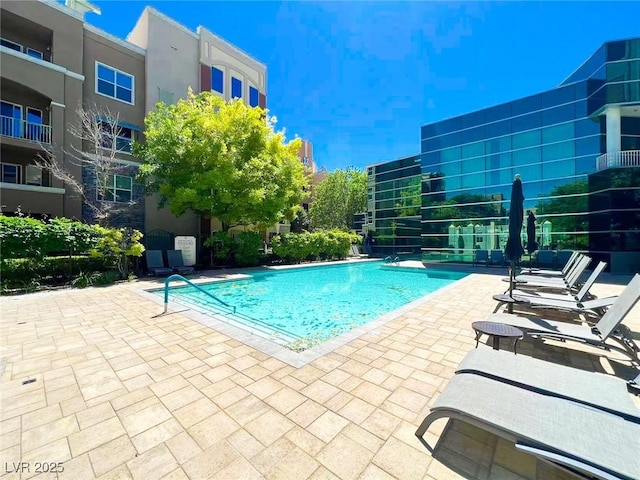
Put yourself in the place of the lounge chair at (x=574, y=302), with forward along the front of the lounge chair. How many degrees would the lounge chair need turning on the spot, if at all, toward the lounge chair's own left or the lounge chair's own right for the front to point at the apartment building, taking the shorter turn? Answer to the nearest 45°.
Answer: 0° — it already faces it

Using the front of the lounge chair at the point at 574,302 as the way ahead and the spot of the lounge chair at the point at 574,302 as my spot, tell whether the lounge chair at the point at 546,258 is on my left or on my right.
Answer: on my right

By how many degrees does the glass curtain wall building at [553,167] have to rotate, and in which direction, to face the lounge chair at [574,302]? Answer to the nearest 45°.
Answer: approximately 45° to its left

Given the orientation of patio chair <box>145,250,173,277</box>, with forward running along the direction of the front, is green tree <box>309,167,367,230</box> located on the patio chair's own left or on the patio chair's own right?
on the patio chair's own left

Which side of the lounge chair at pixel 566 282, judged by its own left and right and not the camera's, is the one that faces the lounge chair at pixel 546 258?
right

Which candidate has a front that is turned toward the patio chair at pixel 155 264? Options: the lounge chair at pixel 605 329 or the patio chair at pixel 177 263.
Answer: the lounge chair

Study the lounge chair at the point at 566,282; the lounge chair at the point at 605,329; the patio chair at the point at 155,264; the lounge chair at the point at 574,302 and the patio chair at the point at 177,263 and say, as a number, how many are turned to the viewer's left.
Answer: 3

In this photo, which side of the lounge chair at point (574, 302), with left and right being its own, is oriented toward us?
left

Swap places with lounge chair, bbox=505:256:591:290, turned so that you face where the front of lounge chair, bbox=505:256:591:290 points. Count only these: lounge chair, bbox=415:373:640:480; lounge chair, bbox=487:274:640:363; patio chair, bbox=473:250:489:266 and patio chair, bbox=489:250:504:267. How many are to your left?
2

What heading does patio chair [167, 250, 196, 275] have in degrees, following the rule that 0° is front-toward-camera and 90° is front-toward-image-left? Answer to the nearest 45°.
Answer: approximately 315°

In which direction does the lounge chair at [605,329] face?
to the viewer's left

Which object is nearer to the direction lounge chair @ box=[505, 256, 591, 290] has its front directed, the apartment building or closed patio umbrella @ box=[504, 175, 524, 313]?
the apartment building
